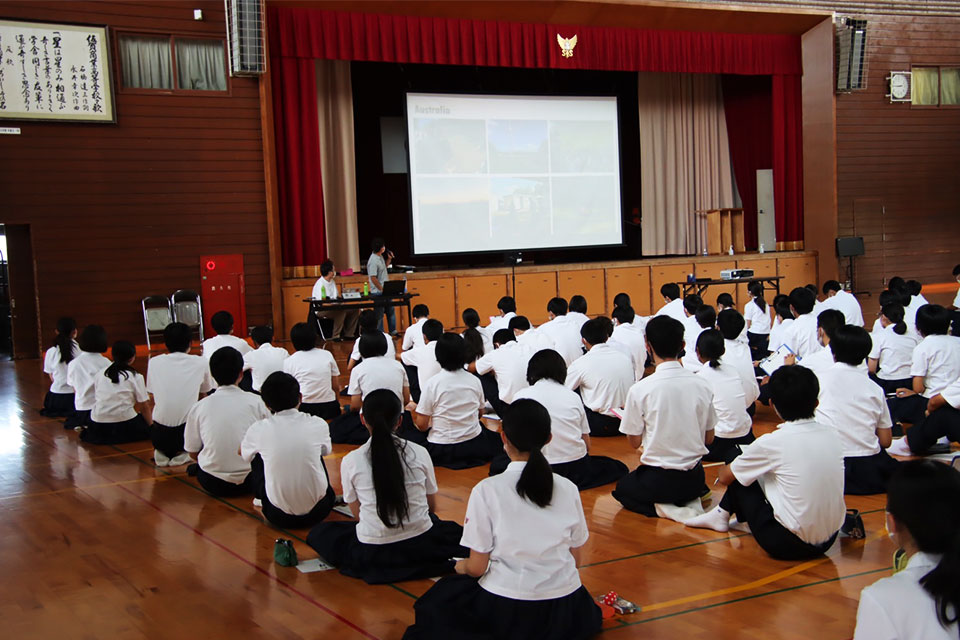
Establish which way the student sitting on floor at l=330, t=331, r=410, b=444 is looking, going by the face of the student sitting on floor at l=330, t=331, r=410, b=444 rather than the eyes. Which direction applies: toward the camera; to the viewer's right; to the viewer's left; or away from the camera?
away from the camera

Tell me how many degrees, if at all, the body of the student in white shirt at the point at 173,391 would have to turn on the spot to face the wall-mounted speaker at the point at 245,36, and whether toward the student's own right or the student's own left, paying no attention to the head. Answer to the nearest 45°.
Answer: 0° — they already face it

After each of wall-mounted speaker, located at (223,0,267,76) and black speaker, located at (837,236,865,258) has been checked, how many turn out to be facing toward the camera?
2

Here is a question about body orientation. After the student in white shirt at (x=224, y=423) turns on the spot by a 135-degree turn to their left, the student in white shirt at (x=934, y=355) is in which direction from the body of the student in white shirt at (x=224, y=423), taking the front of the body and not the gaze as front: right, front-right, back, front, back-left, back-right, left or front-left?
back-left

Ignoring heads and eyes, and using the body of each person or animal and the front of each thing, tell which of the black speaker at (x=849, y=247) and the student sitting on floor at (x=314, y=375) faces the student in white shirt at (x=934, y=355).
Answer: the black speaker

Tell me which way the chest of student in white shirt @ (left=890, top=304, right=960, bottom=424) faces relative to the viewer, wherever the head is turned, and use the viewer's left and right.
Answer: facing away from the viewer and to the left of the viewer

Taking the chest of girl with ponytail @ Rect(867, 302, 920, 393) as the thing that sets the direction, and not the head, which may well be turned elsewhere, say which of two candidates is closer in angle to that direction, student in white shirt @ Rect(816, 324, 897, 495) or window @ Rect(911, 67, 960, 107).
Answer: the window

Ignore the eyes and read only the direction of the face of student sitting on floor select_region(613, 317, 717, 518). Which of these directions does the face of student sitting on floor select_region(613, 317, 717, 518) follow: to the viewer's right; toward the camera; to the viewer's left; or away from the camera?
away from the camera

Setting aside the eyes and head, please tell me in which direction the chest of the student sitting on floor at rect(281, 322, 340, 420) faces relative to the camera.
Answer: away from the camera

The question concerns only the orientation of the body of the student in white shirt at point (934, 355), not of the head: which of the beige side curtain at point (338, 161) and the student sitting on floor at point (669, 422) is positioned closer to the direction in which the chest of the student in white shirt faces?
the beige side curtain

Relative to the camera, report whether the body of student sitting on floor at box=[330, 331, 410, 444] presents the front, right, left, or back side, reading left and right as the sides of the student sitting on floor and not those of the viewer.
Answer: back

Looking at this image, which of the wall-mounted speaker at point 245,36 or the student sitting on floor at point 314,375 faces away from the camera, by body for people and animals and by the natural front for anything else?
the student sitting on floor

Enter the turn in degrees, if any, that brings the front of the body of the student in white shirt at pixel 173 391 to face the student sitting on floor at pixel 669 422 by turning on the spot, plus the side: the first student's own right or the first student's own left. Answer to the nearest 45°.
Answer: approximately 135° to the first student's own right

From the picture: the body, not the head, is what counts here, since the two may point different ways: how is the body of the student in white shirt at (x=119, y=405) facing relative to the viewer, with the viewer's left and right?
facing away from the viewer and to the right of the viewer

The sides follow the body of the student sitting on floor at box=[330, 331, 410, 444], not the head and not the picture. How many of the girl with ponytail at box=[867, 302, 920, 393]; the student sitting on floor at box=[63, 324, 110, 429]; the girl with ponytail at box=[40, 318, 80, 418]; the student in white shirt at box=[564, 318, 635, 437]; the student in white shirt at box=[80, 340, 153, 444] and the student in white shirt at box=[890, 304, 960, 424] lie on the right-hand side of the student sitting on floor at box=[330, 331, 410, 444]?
3
